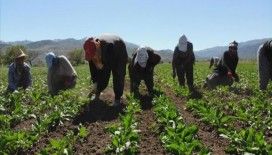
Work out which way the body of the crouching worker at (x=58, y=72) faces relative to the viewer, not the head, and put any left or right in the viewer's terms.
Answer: facing to the left of the viewer

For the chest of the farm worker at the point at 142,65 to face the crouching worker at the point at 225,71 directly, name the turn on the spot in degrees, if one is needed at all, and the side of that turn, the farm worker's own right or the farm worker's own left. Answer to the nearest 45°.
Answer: approximately 135° to the farm worker's own left

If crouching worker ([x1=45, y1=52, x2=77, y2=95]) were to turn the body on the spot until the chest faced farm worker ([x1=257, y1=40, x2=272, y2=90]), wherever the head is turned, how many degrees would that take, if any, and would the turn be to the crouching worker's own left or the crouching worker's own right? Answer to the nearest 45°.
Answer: approximately 180°

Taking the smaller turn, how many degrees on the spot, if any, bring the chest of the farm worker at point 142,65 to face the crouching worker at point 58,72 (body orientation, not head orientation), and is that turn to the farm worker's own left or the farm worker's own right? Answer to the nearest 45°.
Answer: approximately 90° to the farm worker's own right

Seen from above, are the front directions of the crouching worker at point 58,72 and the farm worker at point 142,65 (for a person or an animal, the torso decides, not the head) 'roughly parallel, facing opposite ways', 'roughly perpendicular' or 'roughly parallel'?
roughly perpendicular

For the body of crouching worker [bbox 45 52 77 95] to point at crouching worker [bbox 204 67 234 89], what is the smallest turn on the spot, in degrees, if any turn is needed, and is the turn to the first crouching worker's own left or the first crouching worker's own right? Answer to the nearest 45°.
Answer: approximately 180°

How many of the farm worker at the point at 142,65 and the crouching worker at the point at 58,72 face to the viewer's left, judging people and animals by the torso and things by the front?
1

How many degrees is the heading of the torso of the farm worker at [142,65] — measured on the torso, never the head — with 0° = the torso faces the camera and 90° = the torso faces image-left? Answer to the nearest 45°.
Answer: approximately 0°

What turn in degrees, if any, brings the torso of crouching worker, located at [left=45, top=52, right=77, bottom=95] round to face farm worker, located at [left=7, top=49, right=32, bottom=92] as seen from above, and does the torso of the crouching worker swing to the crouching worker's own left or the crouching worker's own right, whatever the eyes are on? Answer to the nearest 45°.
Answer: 0° — they already face them
